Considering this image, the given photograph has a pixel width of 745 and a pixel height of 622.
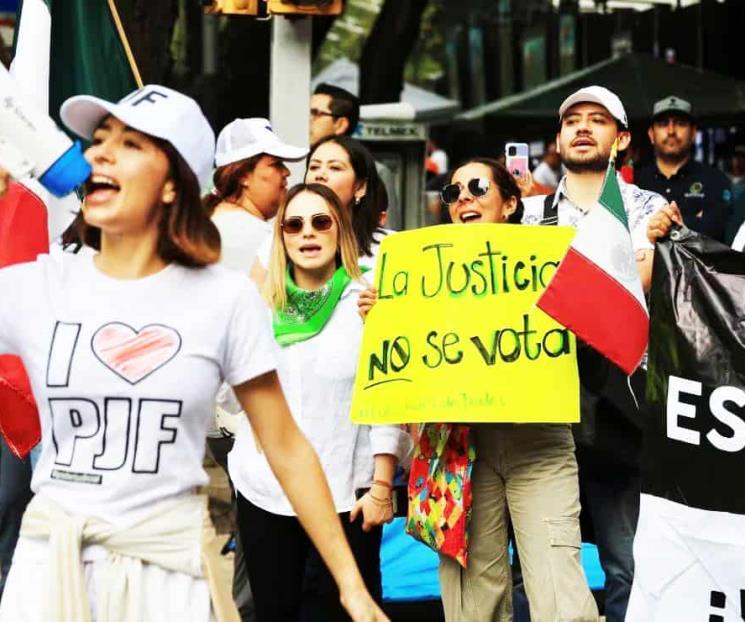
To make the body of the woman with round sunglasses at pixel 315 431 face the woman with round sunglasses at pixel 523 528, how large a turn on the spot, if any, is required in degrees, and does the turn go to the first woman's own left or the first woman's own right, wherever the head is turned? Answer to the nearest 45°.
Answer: approximately 90° to the first woman's own left

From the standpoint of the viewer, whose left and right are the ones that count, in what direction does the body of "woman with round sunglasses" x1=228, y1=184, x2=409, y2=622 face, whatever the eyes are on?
facing the viewer

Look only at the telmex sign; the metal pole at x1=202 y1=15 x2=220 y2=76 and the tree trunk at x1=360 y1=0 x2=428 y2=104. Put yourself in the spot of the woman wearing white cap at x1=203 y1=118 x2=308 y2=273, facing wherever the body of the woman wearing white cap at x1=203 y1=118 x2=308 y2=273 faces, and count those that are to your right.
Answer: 0

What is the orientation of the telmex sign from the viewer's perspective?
toward the camera

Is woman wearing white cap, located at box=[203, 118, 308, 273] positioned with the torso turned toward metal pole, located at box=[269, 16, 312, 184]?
no

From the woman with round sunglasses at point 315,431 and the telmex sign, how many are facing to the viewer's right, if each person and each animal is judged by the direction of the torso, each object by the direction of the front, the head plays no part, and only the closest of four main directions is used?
0
